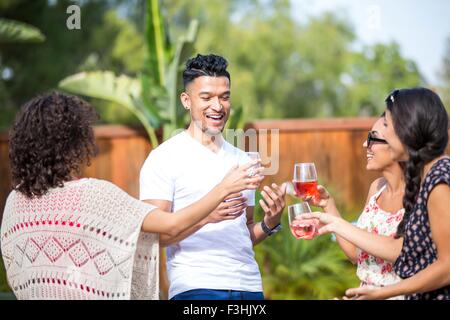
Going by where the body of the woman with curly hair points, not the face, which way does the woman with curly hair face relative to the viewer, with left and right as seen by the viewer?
facing away from the viewer and to the right of the viewer

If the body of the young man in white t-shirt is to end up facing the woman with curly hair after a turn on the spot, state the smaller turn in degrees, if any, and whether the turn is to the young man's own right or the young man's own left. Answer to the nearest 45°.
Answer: approximately 90° to the young man's own right

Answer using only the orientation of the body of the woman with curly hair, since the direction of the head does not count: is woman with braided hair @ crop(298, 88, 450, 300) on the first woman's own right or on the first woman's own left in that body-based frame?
on the first woman's own right

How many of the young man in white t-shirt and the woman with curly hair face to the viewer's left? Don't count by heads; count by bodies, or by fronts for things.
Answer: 0

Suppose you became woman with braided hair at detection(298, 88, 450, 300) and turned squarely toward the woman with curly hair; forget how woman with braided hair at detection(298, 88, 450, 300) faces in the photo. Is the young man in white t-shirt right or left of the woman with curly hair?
right

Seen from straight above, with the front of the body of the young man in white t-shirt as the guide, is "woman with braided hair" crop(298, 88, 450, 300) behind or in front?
in front

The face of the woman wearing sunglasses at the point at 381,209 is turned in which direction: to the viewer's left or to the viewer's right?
to the viewer's left

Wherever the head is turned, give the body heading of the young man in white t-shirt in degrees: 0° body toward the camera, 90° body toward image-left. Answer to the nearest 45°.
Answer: approximately 315°

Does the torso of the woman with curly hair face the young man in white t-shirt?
yes

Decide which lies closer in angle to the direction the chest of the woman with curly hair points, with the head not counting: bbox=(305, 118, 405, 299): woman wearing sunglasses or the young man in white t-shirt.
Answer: the young man in white t-shirt

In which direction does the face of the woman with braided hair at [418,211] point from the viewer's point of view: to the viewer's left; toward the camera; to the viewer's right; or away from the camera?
to the viewer's left

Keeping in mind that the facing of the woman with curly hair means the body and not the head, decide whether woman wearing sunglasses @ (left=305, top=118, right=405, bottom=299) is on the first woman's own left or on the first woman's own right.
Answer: on the first woman's own right

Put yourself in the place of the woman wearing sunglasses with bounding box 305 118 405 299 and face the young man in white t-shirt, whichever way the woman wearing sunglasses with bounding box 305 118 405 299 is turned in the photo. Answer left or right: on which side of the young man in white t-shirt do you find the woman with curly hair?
left
